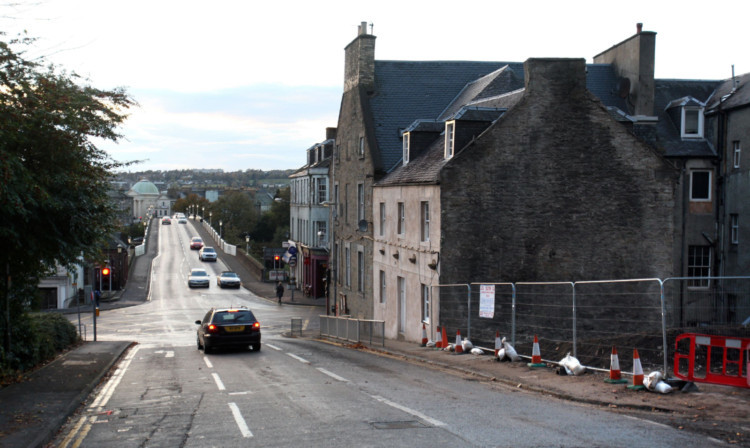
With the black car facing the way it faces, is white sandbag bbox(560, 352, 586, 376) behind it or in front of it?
behind

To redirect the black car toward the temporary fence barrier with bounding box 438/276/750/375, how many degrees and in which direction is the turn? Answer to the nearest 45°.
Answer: approximately 90° to its right

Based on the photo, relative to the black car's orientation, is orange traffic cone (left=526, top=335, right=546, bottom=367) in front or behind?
behind

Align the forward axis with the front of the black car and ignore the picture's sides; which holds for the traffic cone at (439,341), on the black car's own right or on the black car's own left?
on the black car's own right

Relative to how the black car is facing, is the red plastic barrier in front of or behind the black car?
behind

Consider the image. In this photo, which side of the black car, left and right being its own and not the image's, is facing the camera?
back

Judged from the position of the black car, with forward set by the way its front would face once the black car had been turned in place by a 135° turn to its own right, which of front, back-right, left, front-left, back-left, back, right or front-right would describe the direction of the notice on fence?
front
